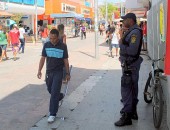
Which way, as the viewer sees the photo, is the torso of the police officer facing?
to the viewer's left

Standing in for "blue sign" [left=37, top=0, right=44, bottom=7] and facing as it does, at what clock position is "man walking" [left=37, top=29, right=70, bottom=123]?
The man walking is roughly at 12 o'clock from the blue sign.

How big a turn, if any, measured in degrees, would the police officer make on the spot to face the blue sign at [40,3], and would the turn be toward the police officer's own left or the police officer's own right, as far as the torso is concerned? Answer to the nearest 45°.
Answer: approximately 90° to the police officer's own right

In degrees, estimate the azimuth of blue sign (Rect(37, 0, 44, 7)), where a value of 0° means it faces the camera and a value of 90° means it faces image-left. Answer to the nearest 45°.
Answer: approximately 0°

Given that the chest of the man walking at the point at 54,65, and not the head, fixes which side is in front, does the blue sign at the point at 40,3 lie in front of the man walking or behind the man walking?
behind

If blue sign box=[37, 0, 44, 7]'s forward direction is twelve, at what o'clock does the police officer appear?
The police officer is roughly at 12 o'clock from the blue sign.

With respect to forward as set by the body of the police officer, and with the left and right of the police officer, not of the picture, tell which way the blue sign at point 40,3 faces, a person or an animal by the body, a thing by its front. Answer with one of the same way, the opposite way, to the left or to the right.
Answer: to the left
